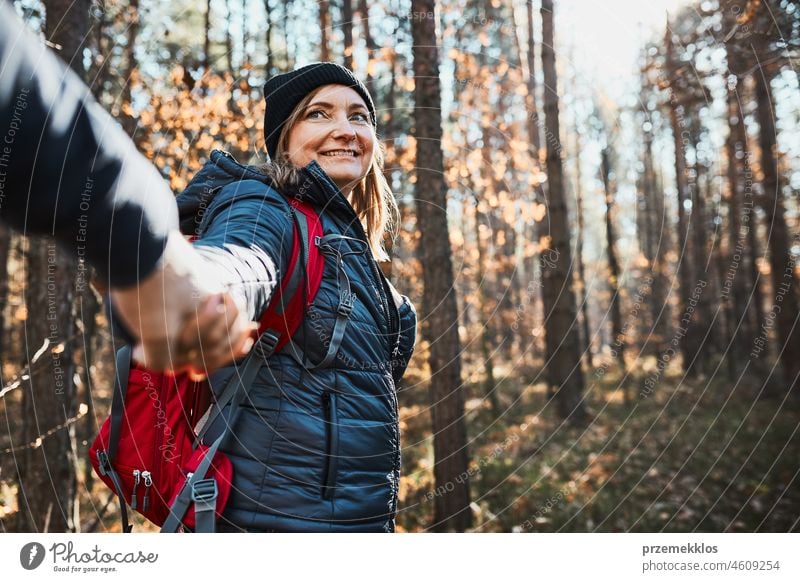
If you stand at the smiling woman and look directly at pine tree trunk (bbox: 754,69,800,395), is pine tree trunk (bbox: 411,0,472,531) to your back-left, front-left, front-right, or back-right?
front-left

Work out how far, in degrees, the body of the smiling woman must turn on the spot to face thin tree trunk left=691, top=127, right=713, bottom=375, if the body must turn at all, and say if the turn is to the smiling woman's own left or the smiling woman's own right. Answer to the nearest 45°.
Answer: approximately 90° to the smiling woman's own left

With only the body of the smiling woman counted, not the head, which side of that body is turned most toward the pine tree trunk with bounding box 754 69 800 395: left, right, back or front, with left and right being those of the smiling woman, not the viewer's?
left

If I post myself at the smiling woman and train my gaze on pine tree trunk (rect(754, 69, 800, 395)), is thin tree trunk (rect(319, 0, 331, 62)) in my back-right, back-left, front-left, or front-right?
front-left

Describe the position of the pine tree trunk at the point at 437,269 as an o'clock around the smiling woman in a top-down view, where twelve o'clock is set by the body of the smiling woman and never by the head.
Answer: The pine tree trunk is roughly at 8 o'clock from the smiling woman.

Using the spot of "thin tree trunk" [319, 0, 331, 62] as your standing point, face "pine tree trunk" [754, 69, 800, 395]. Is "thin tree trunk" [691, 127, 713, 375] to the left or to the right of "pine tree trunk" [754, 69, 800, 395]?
left

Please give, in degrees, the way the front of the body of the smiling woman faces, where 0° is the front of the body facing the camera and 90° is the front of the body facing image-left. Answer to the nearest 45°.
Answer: approximately 315°

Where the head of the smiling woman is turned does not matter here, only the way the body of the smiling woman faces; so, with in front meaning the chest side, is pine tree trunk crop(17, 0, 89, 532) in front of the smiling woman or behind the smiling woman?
behind

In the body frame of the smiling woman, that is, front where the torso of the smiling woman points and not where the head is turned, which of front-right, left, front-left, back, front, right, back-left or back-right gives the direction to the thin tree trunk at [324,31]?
back-left
